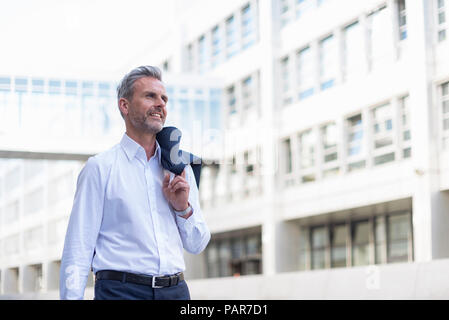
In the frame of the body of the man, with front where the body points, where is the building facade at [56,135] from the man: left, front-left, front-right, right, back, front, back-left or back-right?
back-left

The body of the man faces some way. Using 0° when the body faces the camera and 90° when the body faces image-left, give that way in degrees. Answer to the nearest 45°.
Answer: approximately 315°
